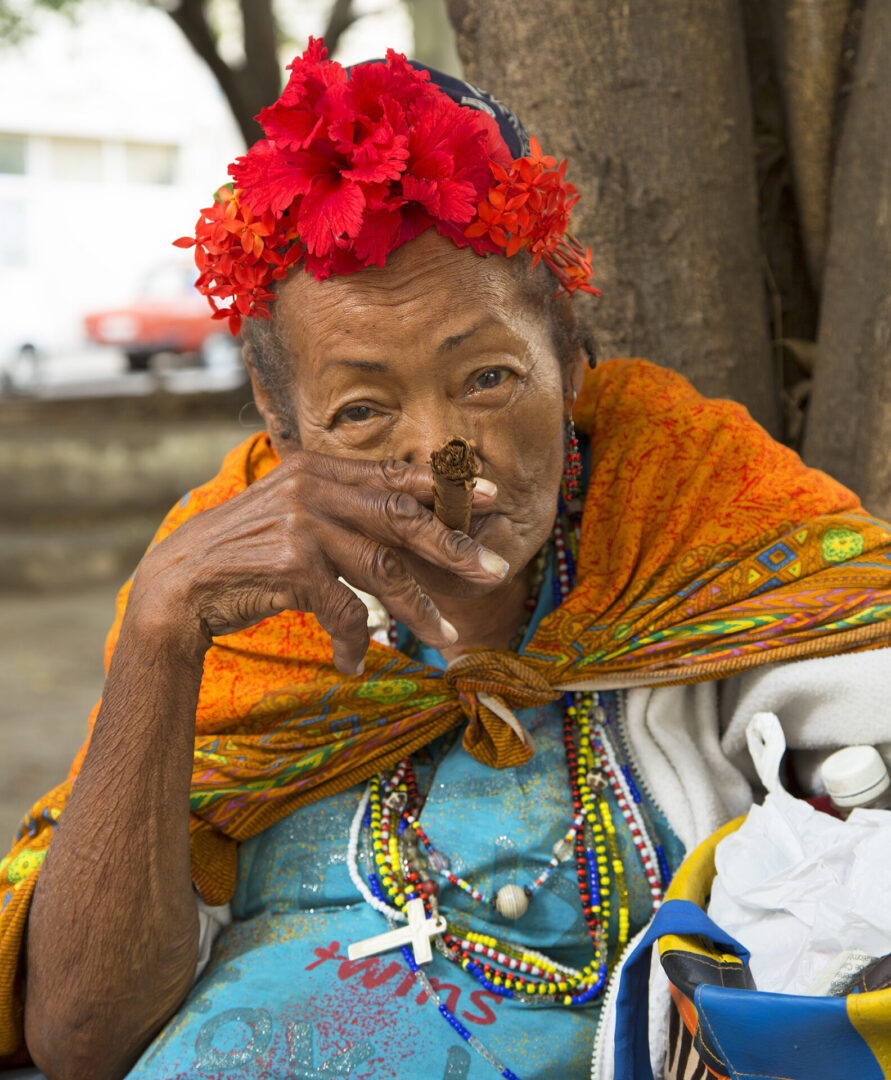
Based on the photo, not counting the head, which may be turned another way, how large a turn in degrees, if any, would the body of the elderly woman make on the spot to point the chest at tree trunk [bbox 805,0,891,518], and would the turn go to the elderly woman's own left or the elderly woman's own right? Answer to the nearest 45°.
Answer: approximately 135° to the elderly woman's own left

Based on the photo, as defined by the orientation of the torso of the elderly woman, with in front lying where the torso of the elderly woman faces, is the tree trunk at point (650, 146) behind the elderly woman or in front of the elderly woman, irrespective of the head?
behind

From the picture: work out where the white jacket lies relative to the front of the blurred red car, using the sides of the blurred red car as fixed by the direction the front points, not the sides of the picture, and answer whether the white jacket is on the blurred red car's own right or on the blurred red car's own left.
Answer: on the blurred red car's own left

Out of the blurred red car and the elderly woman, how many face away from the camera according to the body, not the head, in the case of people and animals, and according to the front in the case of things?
0

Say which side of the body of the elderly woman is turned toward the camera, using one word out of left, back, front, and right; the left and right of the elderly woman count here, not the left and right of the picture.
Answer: front

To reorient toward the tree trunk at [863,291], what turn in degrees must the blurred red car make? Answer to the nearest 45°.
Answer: approximately 45° to its left

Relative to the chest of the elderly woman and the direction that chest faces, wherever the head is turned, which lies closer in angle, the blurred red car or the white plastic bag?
the white plastic bag

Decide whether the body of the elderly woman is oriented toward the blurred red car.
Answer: no

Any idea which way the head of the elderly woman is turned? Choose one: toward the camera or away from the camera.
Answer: toward the camera

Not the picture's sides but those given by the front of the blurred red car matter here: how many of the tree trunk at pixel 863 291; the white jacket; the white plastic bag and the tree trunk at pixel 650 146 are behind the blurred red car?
0
